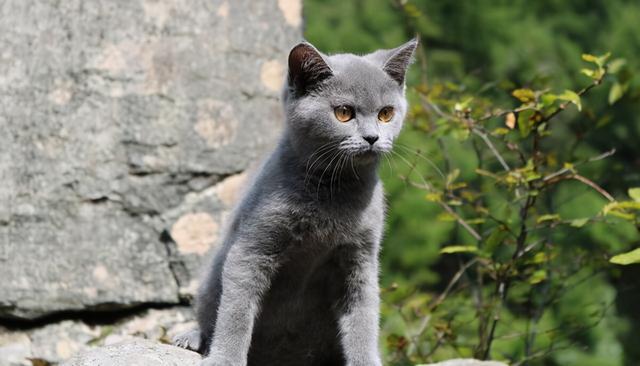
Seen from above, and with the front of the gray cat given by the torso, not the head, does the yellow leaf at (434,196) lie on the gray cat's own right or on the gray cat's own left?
on the gray cat's own left

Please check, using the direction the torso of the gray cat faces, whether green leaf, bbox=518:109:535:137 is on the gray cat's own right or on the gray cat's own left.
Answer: on the gray cat's own left

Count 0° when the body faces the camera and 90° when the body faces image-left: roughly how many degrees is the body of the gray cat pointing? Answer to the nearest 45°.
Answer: approximately 315°

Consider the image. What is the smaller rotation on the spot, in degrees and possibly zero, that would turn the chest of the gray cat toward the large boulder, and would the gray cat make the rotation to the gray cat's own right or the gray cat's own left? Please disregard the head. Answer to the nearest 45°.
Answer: approximately 180°

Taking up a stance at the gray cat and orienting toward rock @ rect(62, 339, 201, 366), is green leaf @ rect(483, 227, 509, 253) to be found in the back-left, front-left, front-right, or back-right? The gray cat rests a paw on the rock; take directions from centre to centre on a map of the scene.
back-right

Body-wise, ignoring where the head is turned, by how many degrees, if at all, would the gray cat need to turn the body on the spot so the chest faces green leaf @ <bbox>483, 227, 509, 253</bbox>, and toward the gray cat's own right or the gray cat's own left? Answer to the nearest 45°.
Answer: approximately 90° to the gray cat's own left

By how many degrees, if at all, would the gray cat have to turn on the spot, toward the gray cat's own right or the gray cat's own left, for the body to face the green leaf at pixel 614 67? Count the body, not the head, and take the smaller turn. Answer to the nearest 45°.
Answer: approximately 90° to the gray cat's own left

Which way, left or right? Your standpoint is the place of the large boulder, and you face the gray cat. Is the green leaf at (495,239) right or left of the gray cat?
left

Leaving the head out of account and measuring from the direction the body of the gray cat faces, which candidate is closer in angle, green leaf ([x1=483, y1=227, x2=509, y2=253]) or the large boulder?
the green leaf

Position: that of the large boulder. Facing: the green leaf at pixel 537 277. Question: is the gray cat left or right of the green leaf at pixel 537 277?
right

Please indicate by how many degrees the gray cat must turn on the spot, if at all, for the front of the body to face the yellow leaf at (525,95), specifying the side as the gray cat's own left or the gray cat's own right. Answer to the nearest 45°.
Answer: approximately 90° to the gray cat's own left
